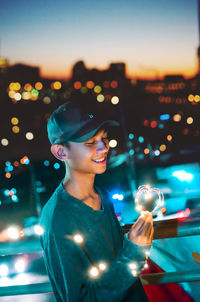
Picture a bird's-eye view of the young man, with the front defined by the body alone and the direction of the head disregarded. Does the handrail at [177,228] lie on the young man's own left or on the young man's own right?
on the young man's own left

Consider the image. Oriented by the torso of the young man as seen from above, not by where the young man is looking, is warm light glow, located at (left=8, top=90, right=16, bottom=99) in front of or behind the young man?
behind

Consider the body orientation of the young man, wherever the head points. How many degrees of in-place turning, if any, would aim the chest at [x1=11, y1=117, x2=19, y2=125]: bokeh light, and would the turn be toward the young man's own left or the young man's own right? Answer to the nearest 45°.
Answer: approximately 135° to the young man's own left

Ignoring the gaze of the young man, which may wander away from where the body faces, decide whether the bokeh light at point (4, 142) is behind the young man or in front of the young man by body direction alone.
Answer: behind

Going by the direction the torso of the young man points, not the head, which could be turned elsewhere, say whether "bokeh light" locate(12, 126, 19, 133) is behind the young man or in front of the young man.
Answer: behind

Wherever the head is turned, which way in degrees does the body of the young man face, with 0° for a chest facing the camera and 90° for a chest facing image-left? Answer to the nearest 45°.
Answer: approximately 315°
